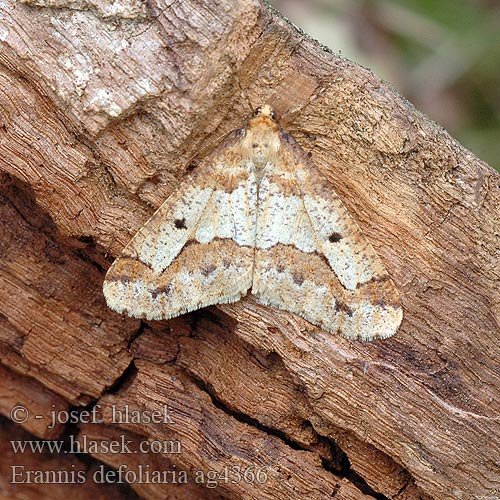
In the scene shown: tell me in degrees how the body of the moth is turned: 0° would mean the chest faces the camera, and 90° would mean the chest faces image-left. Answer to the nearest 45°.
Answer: approximately 180°
